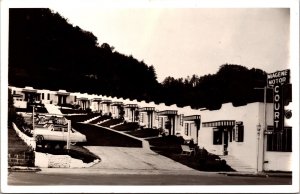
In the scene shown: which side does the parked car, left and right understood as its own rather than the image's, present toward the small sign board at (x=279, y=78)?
back

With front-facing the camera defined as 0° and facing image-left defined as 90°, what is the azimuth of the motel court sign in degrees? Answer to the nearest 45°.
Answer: approximately 45°

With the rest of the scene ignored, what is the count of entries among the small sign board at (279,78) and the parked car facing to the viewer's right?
0

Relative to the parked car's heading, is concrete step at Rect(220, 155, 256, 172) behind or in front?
behind

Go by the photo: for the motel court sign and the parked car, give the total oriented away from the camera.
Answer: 0

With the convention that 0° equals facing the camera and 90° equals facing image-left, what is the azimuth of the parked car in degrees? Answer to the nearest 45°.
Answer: approximately 90°
